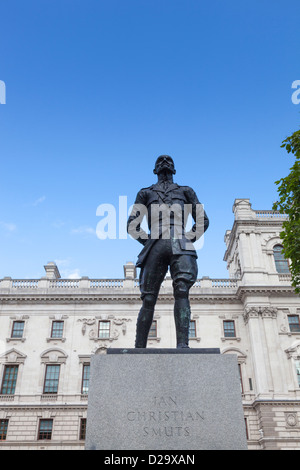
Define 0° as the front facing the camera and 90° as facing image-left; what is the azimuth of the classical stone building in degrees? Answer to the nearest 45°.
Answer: approximately 0°

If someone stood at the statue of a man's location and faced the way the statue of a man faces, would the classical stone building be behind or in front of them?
behind

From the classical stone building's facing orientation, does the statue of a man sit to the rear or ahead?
ahead

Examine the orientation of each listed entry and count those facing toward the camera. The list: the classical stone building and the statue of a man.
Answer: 2

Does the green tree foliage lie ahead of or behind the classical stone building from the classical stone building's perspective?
ahead
